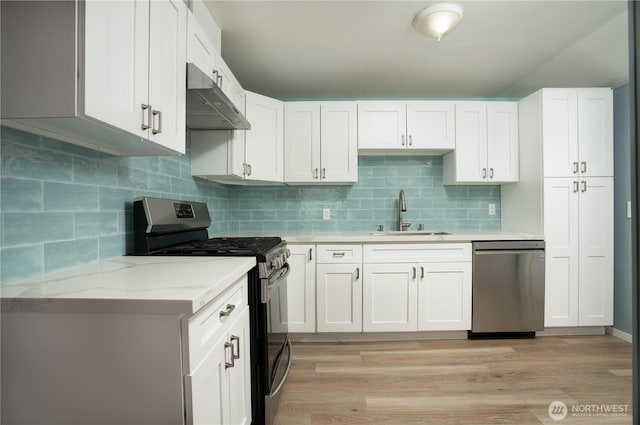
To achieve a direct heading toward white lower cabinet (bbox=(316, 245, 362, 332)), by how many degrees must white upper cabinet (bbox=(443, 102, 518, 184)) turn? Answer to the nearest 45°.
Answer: approximately 45° to its right

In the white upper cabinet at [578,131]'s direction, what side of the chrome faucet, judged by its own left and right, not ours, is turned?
left

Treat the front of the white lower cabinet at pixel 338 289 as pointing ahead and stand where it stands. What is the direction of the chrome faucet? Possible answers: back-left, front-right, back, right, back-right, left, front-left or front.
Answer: back-left

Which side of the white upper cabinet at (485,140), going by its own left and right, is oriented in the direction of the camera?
front

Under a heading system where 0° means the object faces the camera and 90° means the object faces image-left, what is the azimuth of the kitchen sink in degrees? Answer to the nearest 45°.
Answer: approximately 0°

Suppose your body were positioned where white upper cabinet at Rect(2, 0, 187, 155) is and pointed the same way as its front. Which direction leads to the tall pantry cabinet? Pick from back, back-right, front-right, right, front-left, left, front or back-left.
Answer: front-left

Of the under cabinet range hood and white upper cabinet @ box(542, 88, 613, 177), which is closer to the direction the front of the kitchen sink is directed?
the under cabinet range hood

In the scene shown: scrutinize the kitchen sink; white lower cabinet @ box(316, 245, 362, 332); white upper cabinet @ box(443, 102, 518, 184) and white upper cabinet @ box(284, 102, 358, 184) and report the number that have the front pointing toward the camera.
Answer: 4

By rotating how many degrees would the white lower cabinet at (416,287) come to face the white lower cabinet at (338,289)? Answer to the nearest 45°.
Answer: approximately 90° to its right

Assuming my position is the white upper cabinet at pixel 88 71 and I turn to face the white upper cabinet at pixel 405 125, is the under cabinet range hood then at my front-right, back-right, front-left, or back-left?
front-left

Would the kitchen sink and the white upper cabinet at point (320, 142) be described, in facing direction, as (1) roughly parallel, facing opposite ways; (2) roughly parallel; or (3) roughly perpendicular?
roughly parallel

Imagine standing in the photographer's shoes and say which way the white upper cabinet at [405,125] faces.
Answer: facing the viewer

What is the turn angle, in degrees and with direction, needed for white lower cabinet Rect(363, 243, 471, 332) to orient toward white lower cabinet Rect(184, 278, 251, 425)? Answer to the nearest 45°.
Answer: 0° — it already faces it

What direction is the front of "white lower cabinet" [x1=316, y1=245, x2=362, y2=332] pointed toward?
toward the camera
